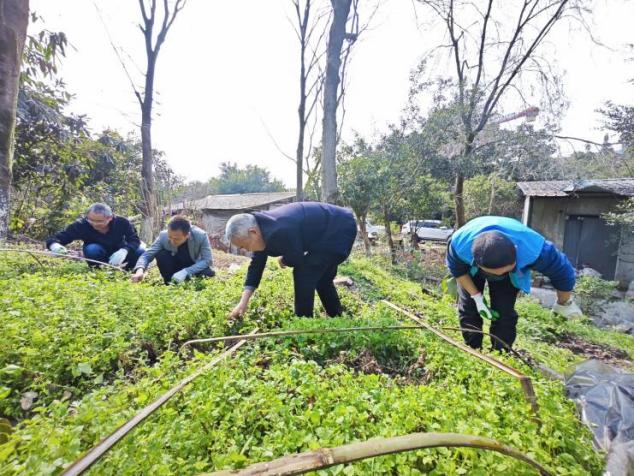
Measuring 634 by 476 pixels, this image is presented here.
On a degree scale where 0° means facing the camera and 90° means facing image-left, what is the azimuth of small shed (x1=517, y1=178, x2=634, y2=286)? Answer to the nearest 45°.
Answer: approximately 0°

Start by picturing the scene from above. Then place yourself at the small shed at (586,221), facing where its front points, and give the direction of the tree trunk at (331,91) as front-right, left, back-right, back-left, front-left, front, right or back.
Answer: front-right

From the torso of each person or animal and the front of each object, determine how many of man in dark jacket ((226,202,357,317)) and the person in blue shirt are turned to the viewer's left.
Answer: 1

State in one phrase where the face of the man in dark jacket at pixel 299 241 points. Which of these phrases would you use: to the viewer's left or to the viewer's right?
to the viewer's left

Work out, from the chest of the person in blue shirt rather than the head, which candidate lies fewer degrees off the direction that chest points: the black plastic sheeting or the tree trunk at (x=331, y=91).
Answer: the black plastic sheeting

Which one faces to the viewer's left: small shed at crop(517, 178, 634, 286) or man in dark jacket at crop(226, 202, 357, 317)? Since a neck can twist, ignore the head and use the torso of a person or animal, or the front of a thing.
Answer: the man in dark jacket

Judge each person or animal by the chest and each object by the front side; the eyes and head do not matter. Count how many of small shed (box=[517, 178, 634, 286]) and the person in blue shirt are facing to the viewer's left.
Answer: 0

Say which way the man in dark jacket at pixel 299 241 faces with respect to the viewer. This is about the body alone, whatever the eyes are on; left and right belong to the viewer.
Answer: facing to the left of the viewer

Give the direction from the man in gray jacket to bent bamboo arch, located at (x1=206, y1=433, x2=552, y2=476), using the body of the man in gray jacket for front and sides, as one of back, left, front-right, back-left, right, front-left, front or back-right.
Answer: front-left

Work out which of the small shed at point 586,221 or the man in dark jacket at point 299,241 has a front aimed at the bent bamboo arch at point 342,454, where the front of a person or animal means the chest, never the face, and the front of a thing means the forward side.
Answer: the small shed

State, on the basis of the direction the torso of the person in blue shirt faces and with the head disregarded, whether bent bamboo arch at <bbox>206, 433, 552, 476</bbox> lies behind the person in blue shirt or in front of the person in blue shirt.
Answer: in front

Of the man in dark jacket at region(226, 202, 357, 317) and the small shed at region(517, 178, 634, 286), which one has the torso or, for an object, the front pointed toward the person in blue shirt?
the small shed

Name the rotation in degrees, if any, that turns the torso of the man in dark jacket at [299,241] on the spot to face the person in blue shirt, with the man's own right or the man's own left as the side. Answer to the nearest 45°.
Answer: approximately 180°

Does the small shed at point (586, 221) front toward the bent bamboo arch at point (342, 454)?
yes
